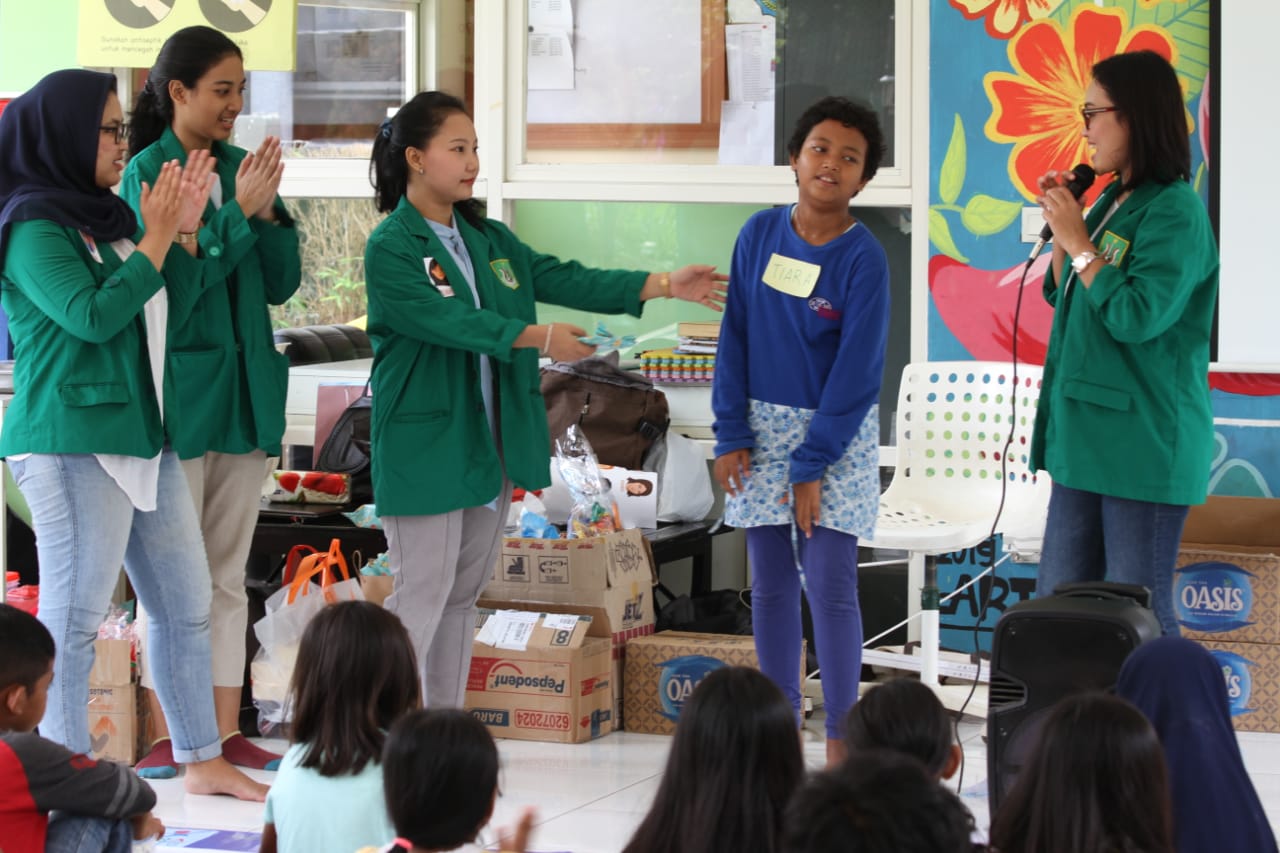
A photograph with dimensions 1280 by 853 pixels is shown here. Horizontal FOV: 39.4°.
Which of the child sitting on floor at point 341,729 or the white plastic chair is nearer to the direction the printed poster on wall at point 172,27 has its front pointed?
the child sitting on floor

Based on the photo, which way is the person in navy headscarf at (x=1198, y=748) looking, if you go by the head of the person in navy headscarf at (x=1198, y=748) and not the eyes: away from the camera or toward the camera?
away from the camera

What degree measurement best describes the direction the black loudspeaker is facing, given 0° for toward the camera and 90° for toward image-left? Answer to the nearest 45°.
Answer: approximately 45°

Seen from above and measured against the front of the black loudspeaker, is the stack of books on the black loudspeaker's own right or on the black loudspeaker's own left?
on the black loudspeaker's own right

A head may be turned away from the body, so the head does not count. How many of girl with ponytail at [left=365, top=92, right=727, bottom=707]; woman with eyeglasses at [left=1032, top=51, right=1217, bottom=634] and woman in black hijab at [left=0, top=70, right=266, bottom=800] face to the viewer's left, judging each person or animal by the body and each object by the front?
1

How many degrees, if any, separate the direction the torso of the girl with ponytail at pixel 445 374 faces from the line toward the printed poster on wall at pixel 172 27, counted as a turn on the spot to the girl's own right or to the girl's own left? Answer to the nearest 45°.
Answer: approximately 180°

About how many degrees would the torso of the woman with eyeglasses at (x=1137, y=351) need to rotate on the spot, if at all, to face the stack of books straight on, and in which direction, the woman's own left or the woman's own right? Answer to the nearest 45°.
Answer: approximately 45° to the woman's own right

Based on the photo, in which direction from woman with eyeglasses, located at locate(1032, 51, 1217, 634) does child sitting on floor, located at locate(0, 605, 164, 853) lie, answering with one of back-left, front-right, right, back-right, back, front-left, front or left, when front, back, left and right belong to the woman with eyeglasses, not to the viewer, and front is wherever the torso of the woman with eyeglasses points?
front-left

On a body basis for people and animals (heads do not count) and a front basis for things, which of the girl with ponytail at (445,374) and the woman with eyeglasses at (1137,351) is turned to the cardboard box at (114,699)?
the woman with eyeglasses

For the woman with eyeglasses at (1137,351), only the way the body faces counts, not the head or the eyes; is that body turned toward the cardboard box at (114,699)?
yes

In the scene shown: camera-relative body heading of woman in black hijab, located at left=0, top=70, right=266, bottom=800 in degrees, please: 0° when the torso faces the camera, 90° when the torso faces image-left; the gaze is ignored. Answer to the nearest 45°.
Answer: approximately 270°

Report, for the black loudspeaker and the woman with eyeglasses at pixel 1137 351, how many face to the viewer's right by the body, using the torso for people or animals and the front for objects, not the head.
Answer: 0

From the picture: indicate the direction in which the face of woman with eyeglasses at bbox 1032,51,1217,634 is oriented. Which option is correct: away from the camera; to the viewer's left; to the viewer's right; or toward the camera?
to the viewer's left

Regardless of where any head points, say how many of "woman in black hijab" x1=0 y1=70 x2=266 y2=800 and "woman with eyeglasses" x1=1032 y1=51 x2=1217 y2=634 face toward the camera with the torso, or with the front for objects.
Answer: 0
